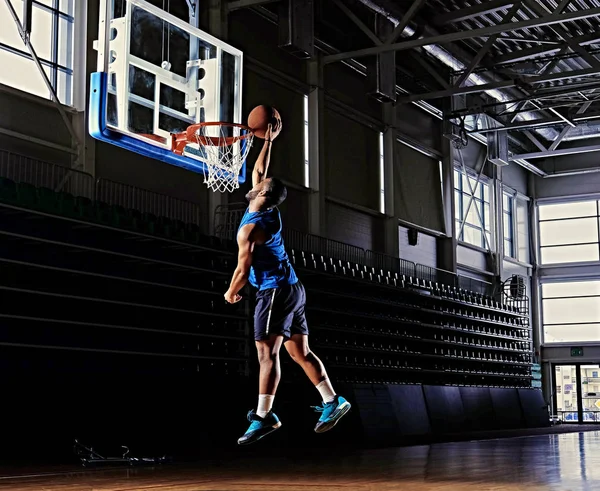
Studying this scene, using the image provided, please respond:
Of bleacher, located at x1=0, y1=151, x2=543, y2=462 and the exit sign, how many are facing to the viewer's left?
0

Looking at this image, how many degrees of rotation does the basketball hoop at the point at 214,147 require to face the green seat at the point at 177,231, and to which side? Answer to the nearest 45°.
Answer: approximately 135° to its left

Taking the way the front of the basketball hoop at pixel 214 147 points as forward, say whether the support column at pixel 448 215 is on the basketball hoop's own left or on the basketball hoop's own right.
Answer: on the basketball hoop's own left

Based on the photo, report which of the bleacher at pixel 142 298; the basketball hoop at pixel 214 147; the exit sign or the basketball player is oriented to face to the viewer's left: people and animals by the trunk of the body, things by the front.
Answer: the basketball player

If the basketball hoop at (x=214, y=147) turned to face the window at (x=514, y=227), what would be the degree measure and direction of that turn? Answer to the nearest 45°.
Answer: approximately 90° to its left

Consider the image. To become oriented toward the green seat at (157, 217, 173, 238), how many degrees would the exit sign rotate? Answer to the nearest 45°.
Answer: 0° — it already faces it

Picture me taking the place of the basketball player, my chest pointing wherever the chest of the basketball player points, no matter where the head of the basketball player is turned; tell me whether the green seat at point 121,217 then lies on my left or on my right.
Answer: on my right

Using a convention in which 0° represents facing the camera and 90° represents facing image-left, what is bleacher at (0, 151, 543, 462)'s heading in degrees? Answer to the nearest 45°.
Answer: approximately 315°

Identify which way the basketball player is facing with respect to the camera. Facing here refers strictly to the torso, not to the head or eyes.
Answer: to the viewer's left

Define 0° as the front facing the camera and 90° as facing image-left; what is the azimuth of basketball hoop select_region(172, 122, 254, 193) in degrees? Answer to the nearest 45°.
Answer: approximately 315°

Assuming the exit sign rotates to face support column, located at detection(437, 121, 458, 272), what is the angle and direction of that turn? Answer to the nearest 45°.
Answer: approximately 45° to its right

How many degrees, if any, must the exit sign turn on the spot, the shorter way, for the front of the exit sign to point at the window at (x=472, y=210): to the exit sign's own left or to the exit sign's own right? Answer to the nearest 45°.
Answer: approximately 45° to the exit sign's own right

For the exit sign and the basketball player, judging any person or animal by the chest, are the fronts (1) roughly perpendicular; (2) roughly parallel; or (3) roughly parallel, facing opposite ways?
roughly perpendicular

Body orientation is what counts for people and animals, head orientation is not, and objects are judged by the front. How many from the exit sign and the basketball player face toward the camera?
1
